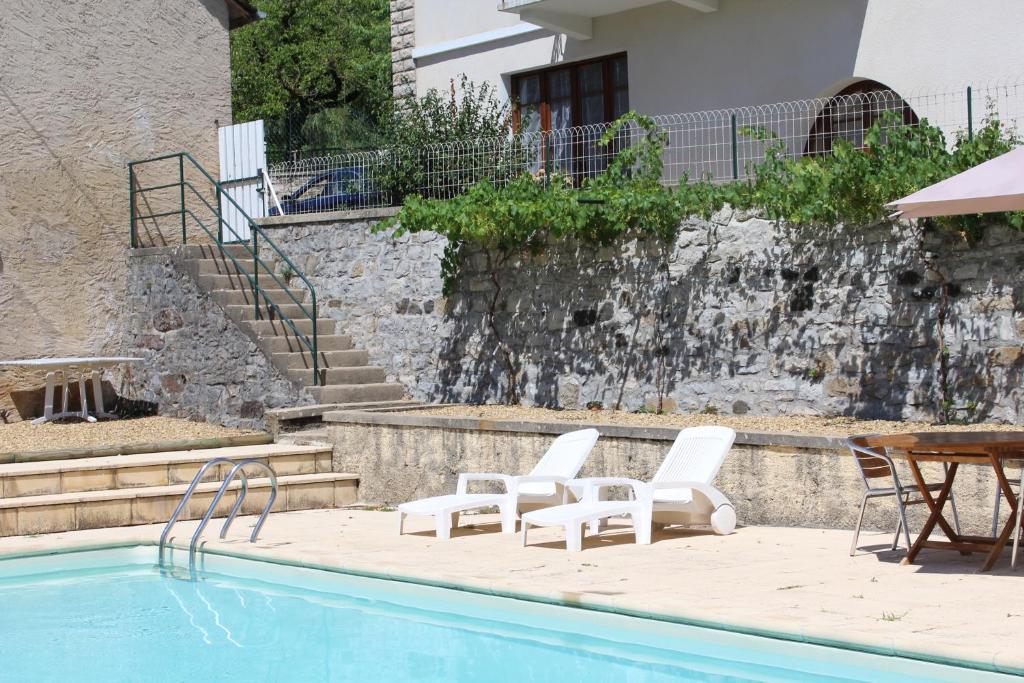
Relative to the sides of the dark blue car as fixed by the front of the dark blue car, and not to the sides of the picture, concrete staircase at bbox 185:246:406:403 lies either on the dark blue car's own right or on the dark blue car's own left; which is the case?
on the dark blue car's own left

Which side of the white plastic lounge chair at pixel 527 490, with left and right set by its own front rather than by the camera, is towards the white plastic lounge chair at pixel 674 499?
left

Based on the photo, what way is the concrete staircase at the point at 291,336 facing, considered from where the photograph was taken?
facing the viewer and to the right of the viewer

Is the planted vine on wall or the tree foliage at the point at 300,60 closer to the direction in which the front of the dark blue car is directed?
the tree foliage

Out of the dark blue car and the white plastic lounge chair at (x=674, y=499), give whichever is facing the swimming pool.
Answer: the white plastic lounge chair

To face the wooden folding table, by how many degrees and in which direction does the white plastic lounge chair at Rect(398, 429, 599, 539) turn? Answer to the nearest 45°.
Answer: approximately 90° to its left

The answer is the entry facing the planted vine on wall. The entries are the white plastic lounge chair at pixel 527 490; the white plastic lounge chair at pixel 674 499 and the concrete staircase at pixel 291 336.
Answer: the concrete staircase

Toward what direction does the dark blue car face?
to the viewer's left

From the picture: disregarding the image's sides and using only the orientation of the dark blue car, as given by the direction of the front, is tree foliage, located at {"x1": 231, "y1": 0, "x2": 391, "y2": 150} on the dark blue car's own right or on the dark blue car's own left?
on the dark blue car's own right

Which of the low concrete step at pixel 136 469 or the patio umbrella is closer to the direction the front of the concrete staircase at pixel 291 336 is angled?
the patio umbrella

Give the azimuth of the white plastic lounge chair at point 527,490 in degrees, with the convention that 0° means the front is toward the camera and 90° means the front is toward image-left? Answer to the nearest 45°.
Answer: approximately 45°

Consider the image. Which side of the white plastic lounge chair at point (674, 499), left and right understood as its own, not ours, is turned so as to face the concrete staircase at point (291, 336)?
right

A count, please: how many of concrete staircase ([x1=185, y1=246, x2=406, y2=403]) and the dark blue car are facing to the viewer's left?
1

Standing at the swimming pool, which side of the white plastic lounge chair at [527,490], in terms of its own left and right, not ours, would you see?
front

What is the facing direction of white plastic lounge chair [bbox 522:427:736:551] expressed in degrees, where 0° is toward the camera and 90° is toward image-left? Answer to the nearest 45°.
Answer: approximately 45°

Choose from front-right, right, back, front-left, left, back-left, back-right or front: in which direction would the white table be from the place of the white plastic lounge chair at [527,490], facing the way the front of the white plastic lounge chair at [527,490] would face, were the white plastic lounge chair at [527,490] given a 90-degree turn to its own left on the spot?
back
